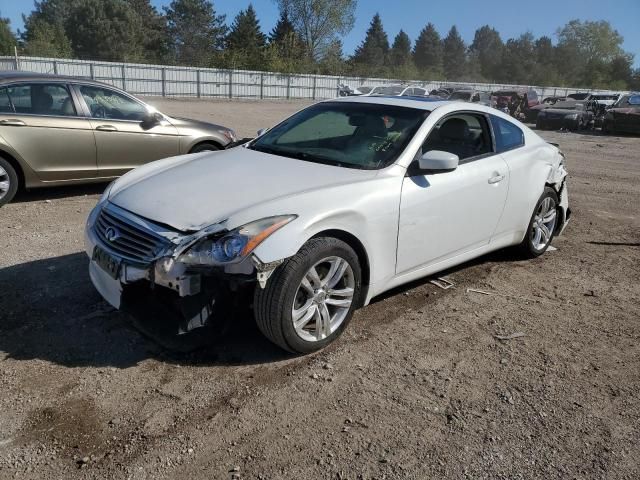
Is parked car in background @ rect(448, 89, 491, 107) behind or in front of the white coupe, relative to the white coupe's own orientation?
behind

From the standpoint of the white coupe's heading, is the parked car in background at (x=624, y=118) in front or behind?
behind

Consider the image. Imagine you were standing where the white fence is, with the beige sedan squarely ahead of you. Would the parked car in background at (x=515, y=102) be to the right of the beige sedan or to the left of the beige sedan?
left

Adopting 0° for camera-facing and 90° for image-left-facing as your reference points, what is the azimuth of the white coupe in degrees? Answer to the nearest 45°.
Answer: approximately 45°

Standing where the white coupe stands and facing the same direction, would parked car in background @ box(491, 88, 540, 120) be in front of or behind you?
behind

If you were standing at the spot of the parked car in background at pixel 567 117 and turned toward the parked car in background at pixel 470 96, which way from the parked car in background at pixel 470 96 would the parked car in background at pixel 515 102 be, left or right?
right

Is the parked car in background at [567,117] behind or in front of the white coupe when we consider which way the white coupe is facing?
behind

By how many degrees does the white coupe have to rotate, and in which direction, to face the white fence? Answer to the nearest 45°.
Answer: approximately 135° to its right
